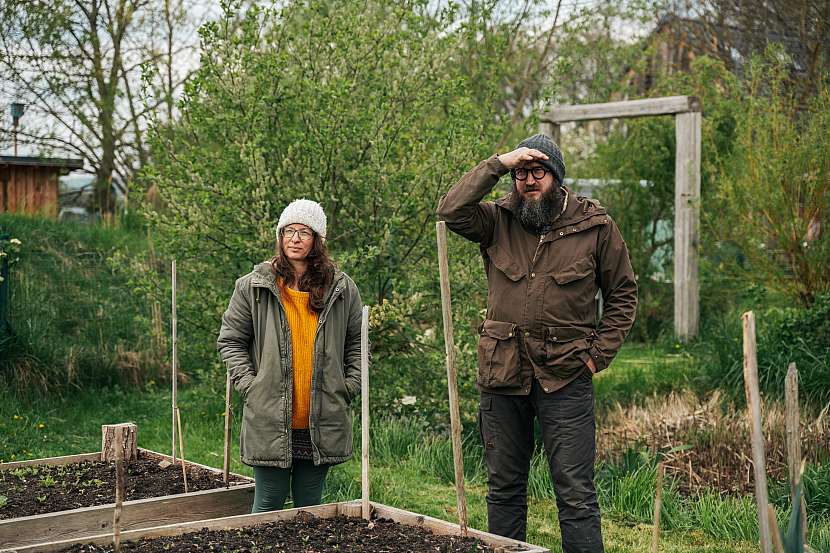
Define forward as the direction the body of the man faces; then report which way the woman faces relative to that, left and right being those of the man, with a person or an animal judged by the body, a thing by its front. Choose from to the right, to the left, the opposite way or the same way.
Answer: the same way

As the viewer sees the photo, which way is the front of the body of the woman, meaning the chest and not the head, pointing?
toward the camera

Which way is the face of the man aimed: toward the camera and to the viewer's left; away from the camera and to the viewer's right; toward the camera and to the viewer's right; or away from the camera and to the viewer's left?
toward the camera and to the viewer's left

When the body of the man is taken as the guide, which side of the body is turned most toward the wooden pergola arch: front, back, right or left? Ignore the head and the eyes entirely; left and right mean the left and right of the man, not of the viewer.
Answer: back

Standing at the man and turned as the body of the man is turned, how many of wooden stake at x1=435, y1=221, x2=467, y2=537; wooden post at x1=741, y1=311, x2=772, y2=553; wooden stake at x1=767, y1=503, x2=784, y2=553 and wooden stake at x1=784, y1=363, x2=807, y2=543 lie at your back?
0

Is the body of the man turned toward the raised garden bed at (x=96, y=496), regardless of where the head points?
no

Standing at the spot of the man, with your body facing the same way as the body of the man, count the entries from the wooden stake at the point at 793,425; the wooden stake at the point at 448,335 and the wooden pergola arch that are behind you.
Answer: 1

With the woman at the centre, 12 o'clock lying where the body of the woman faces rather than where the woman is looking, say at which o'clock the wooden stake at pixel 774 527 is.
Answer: The wooden stake is roughly at 11 o'clock from the woman.

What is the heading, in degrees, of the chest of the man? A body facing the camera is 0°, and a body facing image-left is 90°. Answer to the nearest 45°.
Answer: approximately 0°

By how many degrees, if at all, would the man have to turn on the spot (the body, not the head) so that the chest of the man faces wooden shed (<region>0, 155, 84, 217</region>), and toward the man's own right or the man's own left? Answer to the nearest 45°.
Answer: approximately 135° to the man's own right

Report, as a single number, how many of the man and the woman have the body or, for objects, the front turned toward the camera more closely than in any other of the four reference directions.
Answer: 2

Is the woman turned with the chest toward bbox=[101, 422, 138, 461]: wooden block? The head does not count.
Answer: no

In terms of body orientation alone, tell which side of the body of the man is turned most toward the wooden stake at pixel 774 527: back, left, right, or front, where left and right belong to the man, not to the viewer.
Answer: front

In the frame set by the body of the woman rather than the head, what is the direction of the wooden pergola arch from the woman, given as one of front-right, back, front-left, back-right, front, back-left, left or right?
back-left

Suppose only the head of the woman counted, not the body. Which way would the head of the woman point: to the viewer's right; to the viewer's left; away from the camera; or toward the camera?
toward the camera
